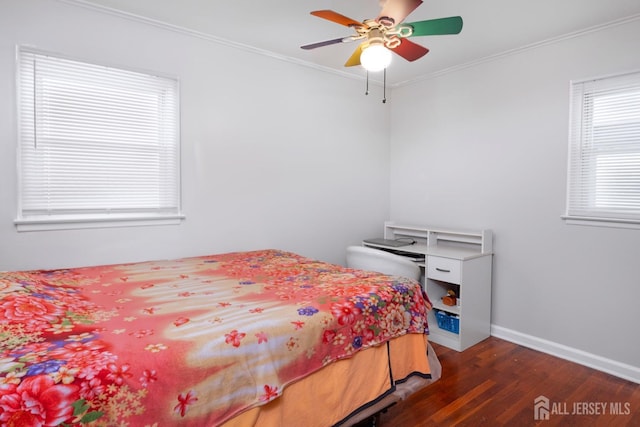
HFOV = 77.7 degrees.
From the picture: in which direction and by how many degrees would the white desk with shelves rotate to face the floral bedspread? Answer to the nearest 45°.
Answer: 0° — it already faces it

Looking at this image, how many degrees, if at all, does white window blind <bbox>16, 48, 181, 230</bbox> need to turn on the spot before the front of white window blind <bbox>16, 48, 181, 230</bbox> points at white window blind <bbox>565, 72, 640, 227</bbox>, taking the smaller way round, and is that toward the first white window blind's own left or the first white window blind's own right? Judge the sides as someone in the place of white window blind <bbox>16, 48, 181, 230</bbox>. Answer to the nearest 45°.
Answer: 0° — it already faces it

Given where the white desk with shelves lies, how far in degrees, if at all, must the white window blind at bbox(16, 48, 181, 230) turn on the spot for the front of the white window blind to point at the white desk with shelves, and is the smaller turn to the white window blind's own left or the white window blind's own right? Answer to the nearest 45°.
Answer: approximately 45° to the white window blind's own left

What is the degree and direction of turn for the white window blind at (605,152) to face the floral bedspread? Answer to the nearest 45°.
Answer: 0° — it already faces it

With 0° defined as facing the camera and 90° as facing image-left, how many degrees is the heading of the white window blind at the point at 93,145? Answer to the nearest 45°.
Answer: approximately 315°

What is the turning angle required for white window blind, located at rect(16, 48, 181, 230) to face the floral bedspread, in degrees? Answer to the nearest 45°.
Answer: approximately 45° to its right

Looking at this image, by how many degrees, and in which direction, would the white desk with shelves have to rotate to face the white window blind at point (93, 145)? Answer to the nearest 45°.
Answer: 0° — it already faces it

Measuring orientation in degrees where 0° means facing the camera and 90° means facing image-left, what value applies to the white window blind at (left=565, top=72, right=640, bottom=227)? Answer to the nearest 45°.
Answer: approximately 45°

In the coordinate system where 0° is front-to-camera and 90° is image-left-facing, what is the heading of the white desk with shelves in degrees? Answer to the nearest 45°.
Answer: approximately 45°
